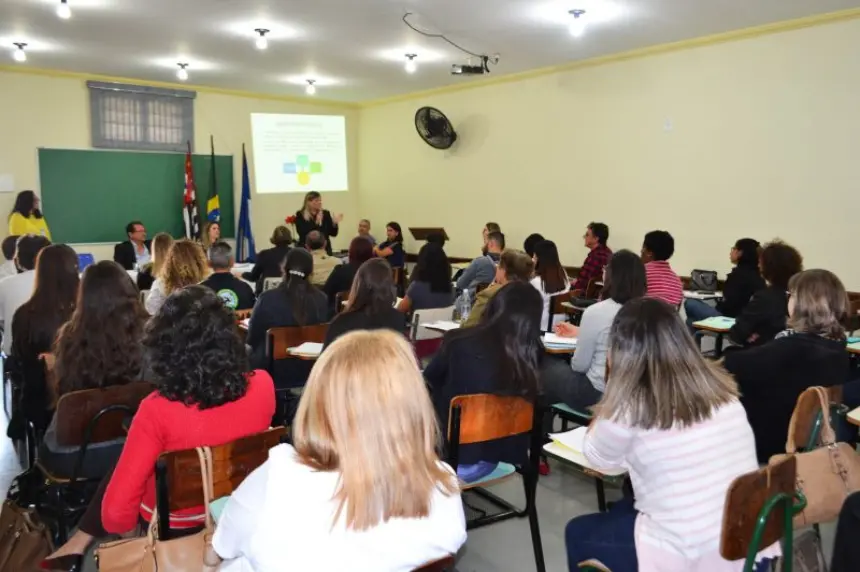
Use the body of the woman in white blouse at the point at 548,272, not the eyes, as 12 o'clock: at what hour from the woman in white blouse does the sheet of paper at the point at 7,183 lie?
The sheet of paper is roughly at 11 o'clock from the woman in white blouse.

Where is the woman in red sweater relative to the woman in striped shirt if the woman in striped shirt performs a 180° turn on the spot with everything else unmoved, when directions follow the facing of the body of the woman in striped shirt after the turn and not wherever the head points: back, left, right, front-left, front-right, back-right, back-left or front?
back-right

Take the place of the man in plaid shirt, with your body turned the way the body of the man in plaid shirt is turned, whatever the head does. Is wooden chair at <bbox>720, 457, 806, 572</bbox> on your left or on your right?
on your left

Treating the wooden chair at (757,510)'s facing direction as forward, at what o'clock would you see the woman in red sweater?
The woman in red sweater is roughly at 10 o'clock from the wooden chair.

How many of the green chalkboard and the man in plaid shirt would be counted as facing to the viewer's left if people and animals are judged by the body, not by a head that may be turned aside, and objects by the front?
1

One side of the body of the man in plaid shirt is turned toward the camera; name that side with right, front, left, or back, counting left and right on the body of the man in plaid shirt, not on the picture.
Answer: left

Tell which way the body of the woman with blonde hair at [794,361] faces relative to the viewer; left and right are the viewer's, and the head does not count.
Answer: facing away from the viewer and to the left of the viewer

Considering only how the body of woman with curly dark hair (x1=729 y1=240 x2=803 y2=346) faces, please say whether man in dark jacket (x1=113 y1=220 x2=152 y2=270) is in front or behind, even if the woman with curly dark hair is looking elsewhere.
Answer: in front

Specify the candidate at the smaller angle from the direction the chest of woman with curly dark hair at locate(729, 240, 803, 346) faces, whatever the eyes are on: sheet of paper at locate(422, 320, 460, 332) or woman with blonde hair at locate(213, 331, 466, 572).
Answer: the sheet of paper

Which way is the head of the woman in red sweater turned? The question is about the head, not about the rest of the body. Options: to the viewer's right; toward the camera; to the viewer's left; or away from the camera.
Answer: away from the camera

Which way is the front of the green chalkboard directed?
toward the camera

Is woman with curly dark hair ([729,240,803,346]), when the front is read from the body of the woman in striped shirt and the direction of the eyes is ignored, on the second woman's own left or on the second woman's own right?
on the second woman's own right

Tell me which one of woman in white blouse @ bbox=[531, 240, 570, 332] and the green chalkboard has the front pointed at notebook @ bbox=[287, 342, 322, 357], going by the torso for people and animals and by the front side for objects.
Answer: the green chalkboard

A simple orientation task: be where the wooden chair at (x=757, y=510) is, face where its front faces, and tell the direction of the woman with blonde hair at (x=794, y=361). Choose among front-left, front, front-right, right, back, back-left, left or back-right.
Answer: front-right

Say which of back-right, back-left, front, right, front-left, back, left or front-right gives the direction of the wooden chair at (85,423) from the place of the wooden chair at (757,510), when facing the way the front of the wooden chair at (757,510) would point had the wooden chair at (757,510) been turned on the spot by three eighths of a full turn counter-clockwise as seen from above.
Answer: right

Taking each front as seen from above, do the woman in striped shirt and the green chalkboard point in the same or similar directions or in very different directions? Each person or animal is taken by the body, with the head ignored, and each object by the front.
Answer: very different directions

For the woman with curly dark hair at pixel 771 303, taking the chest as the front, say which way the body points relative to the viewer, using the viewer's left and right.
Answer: facing away from the viewer and to the left of the viewer

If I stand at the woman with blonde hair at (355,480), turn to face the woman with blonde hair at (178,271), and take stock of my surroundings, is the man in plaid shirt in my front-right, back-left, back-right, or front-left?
front-right

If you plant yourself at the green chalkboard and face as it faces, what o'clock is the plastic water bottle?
The plastic water bottle is roughly at 11 o'clock from the green chalkboard.
